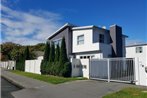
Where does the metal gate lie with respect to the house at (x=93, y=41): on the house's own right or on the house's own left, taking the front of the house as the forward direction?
on the house's own left

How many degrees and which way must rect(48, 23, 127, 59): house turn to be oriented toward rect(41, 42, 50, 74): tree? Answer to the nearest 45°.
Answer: approximately 45° to its right

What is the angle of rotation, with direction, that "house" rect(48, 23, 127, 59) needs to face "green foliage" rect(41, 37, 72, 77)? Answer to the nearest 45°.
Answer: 0° — it already faces it

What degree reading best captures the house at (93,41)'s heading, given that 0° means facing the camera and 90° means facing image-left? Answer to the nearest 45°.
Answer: approximately 45°

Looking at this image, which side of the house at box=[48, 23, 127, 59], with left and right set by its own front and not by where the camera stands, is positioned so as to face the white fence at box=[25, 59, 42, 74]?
right

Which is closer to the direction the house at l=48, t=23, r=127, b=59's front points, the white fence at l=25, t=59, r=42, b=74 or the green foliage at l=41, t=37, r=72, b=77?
the green foliage
